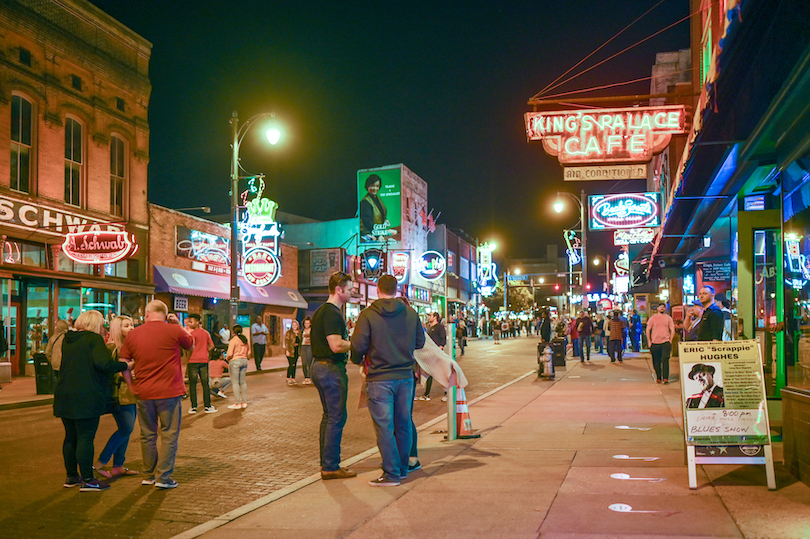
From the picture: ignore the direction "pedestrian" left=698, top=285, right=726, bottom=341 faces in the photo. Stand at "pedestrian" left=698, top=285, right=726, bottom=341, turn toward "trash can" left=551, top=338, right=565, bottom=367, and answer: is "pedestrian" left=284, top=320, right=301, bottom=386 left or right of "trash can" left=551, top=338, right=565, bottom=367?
left

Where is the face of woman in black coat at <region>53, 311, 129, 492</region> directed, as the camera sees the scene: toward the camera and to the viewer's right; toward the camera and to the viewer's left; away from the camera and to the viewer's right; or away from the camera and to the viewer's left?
away from the camera and to the viewer's right

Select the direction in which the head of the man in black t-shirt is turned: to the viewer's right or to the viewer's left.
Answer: to the viewer's right

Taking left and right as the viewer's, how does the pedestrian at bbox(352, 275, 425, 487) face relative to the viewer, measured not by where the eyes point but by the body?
facing away from the viewer

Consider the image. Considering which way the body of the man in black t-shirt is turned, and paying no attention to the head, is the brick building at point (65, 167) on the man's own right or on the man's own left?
on the man's own left

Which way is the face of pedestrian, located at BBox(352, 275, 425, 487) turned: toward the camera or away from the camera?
away from the camera

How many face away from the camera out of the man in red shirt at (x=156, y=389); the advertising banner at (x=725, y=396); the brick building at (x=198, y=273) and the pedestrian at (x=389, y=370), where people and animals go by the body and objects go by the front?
2

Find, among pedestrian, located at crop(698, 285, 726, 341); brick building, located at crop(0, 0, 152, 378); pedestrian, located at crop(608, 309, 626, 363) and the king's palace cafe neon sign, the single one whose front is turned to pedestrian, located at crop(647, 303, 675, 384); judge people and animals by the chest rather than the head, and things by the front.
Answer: the brick building
